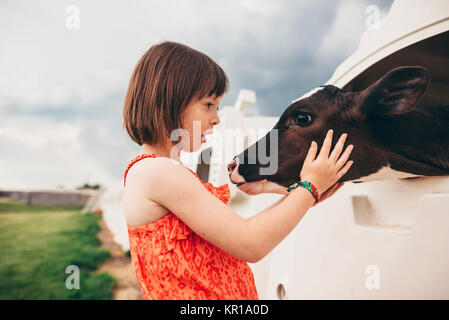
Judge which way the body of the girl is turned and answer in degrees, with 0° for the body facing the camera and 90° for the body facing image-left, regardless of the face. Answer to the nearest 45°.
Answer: approximately 270°

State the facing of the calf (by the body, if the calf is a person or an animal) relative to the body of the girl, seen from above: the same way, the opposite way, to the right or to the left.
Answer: the opposite way

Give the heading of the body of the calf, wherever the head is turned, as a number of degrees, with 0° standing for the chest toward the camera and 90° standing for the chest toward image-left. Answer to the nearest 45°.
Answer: approximately 90°

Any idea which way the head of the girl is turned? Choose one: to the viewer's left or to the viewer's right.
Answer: to the viewer's right

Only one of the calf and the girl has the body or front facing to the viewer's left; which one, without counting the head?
the calf

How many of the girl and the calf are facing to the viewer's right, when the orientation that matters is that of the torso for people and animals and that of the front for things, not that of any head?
1
